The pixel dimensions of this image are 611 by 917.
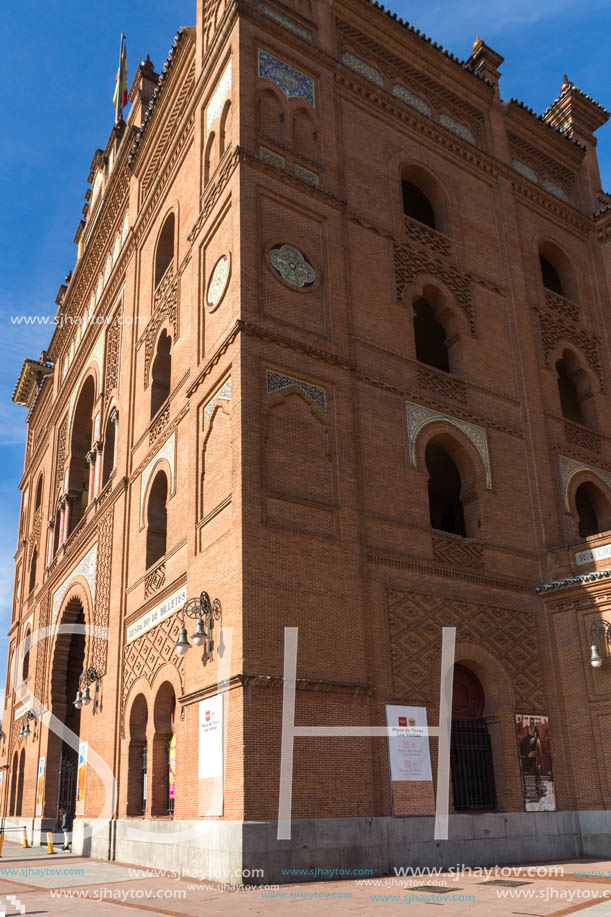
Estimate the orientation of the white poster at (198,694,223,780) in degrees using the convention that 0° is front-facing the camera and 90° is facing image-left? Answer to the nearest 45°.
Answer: approximately 45°

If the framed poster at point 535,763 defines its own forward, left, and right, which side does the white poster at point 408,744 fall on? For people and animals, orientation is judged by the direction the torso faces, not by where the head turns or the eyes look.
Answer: on its right

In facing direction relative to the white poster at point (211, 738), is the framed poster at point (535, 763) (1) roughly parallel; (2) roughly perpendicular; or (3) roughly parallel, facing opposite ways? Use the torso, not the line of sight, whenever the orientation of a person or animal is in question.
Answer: roughly perpendicular

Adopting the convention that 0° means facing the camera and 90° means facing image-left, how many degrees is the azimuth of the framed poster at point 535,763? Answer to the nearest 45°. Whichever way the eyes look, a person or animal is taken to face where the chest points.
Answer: approximately 315°
